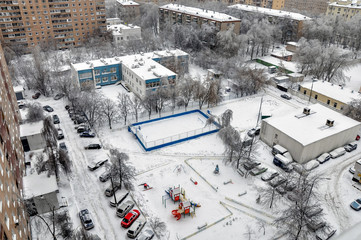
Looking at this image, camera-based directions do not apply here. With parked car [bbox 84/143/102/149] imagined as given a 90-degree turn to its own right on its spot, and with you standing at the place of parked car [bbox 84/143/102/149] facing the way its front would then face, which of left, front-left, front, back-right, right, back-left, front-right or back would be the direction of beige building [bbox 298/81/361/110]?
right

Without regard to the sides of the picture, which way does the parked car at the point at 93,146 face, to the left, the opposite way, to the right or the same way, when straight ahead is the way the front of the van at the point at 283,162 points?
to the right

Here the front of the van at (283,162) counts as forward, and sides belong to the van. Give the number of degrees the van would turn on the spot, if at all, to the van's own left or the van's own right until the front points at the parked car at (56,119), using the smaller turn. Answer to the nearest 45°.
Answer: approximately 135° to the van's own right

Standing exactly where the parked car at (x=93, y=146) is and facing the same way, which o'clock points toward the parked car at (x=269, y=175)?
the parked car at (x=269, y=175) is roughly at 7 o'clock from the parked car at (x=93, y=146).

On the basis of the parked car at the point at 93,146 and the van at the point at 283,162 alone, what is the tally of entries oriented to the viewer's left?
1

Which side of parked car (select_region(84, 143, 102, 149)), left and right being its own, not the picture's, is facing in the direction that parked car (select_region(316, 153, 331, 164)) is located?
back

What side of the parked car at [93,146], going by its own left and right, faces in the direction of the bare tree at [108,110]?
right

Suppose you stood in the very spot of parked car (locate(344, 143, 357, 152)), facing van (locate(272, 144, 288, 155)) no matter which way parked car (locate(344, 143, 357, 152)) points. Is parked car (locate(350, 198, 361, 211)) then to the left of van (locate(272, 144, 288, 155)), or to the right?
left

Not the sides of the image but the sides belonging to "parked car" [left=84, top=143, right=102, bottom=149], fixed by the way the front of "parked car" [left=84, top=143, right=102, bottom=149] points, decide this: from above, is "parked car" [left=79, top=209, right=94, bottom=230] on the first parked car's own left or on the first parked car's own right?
on the first parked car's own left

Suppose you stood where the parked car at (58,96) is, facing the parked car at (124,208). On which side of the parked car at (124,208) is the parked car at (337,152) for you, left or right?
left

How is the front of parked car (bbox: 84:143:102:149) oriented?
to the viewer's left
